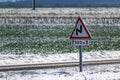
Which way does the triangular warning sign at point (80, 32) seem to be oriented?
toward the camera
